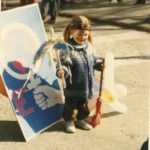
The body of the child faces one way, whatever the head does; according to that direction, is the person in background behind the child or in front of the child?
behind

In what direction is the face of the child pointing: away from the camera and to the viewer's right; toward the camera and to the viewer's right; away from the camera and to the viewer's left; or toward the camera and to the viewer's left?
toward the camera and to the viewer's right
